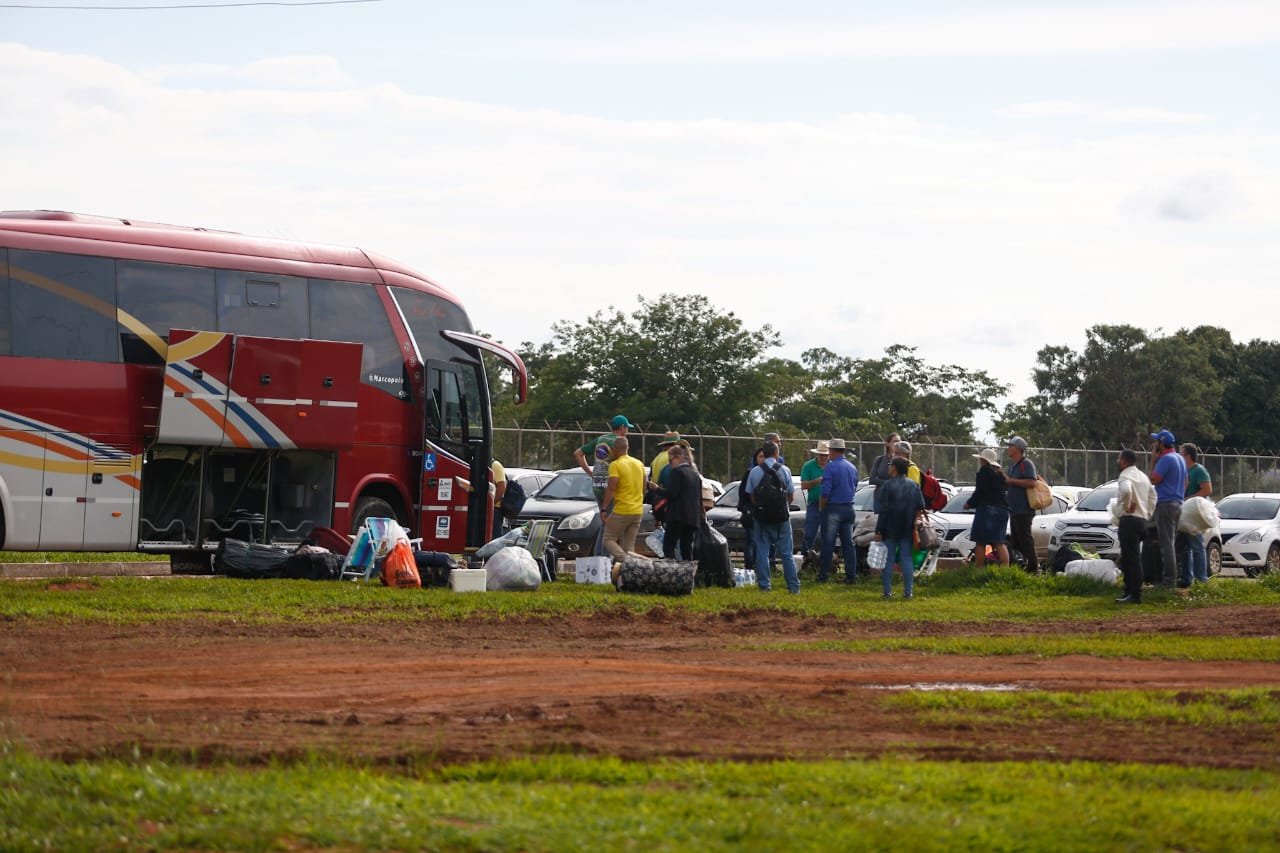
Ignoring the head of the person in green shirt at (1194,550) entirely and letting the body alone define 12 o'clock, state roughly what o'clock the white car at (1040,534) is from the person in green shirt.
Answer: The white car is roughly at 2 o'clock from the person in green shirt.

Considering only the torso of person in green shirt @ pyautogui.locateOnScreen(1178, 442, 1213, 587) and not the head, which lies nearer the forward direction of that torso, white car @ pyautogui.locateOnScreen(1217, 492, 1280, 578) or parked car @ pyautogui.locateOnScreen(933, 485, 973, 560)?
the parked car

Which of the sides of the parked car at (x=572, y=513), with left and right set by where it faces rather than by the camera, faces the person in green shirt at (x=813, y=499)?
left

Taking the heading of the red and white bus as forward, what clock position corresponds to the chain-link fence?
The chain-link fence is roughly at 10 o'clock from the red and white bus.

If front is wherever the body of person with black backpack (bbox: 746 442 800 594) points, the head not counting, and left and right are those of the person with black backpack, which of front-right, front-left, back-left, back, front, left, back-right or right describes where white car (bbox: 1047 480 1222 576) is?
front-right

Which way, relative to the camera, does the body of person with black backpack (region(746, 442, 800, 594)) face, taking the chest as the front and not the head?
away from the camera

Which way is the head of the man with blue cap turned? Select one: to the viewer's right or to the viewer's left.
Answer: to the viewer's left

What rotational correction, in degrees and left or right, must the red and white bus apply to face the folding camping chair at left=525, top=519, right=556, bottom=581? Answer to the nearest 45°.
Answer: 0° — it already faces it

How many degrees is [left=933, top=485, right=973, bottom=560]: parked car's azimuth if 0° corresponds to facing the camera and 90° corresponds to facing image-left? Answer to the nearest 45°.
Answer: approximately 45°
